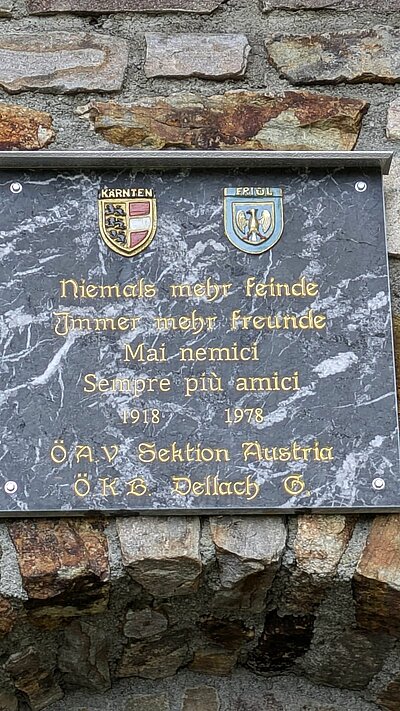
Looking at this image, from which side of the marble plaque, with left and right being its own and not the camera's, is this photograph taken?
front
